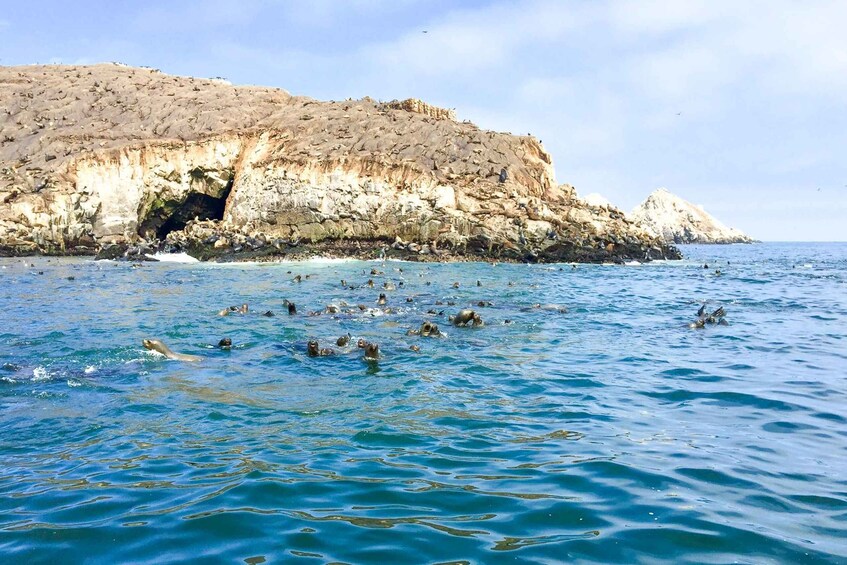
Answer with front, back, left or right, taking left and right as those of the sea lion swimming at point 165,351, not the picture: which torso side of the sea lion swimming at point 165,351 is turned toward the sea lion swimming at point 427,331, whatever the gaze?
back

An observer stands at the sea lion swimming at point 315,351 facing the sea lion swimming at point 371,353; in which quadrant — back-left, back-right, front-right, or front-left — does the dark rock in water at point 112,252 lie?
back-left

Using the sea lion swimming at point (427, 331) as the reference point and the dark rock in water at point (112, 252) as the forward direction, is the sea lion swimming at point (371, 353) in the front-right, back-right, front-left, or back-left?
back-left

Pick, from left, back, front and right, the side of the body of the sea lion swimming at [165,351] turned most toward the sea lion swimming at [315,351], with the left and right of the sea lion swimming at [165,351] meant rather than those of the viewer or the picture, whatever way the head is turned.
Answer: back

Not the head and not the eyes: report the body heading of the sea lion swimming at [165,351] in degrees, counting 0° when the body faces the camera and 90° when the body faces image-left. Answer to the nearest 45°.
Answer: approximately 90°

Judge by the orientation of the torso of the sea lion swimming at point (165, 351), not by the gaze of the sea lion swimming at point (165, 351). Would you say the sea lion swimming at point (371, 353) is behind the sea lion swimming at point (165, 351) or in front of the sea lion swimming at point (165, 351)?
behind

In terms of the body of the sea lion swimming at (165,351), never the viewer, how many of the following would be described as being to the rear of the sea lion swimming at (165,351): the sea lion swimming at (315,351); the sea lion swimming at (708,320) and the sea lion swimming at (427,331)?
3

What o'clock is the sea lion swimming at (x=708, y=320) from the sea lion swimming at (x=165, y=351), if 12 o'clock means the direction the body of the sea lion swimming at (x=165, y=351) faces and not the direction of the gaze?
the sea lion swimming at (x=708, y=320) is roughly at 6 o'clock from the sea lion swimming at (x=165, y=351).

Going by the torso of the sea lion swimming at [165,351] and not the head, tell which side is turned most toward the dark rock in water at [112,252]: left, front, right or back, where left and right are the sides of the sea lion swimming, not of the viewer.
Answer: right

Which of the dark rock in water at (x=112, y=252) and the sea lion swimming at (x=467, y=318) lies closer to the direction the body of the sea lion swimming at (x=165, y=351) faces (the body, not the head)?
the dark rock in water

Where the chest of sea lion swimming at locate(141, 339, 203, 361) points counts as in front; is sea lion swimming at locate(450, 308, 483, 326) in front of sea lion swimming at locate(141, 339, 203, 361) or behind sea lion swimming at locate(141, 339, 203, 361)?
behind

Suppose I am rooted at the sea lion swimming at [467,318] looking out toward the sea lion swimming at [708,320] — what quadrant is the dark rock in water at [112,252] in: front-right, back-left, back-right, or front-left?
back-left
